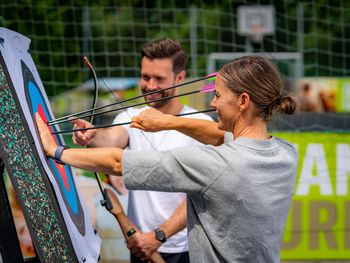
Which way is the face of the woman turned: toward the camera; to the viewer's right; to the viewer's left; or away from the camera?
to the viewer's left

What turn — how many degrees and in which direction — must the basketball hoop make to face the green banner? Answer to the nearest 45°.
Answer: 0° — it already faces it

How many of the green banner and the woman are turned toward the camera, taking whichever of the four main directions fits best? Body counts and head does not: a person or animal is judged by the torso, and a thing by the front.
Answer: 1

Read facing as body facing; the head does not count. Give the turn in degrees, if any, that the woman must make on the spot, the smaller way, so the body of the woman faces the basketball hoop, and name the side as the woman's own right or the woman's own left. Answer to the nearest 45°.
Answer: approximately 45° to the woman's own right

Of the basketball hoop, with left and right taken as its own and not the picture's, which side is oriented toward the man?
front

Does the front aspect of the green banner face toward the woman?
yes

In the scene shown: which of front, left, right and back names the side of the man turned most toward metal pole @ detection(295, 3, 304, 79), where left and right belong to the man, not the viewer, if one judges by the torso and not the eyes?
back

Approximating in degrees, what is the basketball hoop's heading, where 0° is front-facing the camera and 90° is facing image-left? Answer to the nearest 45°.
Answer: approximately 0°

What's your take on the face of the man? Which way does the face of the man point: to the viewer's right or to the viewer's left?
to the viewer's left

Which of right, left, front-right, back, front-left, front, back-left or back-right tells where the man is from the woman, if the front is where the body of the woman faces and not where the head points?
front-right

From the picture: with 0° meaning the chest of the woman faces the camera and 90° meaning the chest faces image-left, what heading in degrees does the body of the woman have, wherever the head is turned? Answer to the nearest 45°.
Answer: approximately 135°

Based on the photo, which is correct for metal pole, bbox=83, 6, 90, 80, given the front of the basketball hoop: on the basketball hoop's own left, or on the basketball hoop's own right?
on the basketball hoop's own right

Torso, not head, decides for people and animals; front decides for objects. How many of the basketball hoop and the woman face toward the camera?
1
